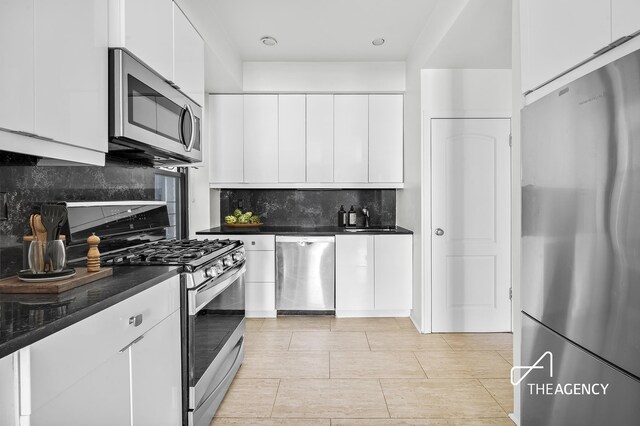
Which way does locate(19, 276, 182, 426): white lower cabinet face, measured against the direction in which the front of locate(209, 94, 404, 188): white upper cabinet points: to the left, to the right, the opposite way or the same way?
to the left

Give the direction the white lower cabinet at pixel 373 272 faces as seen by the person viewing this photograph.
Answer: facing the viewer

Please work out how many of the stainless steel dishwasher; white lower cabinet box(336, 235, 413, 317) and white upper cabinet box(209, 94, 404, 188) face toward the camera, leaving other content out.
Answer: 3

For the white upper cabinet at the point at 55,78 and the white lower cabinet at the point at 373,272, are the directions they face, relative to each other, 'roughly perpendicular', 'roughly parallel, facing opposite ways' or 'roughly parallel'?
roughly perpendicular

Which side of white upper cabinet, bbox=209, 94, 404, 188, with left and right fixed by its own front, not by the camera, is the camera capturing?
front

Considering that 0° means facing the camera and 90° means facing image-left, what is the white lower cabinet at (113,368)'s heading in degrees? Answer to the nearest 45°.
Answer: approximately 315°

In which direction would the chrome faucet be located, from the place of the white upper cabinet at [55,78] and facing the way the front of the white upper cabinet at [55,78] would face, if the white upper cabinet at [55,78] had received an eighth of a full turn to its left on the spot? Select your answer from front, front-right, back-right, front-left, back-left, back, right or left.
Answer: front-left

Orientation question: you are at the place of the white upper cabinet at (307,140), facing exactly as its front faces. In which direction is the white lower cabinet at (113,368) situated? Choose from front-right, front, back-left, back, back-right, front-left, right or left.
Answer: front

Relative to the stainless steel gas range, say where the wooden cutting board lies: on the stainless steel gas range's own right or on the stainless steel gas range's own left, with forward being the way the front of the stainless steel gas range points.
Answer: on the stainless steel gas range's own right

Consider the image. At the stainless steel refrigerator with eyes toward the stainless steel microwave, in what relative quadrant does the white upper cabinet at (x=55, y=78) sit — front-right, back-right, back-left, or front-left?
front-left
